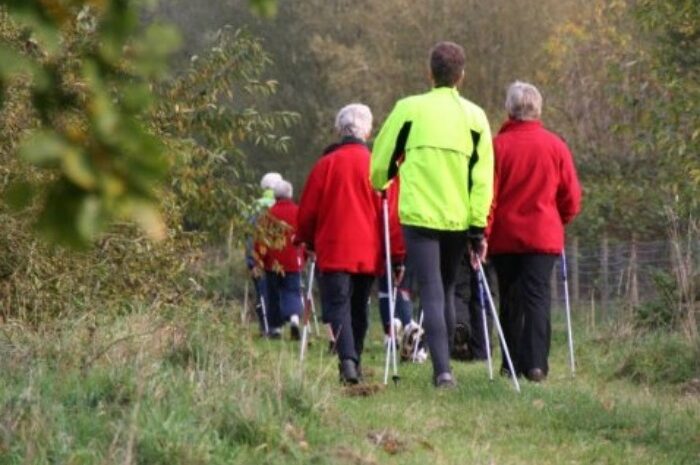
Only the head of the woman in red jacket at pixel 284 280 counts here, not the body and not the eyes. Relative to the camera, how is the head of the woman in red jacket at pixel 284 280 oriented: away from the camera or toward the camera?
away from the camera

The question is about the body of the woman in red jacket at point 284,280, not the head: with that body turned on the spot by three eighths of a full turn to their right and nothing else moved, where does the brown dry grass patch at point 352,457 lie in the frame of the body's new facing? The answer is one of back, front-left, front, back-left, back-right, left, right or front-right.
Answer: front-right

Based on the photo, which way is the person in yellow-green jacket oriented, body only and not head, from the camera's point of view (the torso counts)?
away from the camera

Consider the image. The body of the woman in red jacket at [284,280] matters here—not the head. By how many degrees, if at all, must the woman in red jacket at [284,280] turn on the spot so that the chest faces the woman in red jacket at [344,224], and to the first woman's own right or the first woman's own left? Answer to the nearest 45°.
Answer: approximately 180°

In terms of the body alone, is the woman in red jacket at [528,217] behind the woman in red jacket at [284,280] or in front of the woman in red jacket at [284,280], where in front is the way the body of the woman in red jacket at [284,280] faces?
behind

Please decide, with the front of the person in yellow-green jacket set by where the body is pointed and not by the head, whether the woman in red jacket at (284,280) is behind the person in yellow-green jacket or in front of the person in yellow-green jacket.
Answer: in front

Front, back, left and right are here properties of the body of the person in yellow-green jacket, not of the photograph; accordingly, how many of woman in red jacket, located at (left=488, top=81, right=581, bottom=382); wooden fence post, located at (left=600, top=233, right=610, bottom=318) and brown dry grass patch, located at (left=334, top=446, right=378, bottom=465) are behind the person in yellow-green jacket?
1

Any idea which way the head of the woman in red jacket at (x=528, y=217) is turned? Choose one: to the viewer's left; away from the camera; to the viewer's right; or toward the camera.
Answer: away from the camera

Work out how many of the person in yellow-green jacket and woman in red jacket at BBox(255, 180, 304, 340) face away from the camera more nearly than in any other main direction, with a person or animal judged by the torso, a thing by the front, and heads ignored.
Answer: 2

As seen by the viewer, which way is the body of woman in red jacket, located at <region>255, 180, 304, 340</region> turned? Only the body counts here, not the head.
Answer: away from the camera

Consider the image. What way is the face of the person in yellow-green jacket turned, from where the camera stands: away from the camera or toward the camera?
away from the camera

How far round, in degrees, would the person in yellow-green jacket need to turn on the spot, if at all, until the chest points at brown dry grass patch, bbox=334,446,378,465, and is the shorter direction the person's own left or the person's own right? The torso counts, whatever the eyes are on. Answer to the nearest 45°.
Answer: approximately 180°
